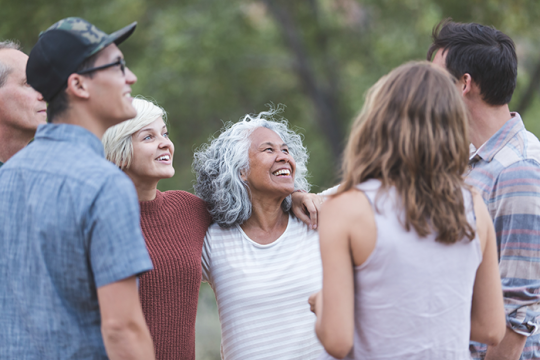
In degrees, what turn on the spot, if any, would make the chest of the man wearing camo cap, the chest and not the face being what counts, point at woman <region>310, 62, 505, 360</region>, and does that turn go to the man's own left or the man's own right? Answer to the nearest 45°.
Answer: approximately 45° to the man's own right

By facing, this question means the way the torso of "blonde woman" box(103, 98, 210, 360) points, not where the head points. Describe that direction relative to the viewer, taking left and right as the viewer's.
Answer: facing the viewer and to the right of the viewer

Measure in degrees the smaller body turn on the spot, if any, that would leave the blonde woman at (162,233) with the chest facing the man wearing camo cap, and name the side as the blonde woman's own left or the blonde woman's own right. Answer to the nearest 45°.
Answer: approximately 45° to the blonde woman's own right

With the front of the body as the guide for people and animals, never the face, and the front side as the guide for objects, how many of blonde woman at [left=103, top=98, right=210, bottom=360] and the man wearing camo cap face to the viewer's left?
0

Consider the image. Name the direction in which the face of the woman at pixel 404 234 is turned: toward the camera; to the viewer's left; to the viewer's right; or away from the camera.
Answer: away from the camera

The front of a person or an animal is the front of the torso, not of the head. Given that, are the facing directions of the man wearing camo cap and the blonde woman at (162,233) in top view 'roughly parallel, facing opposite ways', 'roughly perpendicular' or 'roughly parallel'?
roughly perpendicular

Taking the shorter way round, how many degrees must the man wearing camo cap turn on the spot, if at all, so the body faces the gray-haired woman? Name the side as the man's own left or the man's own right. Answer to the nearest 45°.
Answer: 0° — they already face them

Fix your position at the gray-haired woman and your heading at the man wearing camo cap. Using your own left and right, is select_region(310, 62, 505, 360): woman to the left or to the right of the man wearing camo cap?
left

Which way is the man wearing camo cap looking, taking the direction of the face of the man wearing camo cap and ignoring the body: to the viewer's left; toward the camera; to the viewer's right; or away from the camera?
to the viewer's right

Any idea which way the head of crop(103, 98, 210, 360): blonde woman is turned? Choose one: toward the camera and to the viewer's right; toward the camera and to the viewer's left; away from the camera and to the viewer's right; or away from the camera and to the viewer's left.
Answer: toward the camera and to the viewer's right

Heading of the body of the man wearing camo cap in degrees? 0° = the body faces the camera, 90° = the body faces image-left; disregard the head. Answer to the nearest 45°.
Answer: approximately 225°

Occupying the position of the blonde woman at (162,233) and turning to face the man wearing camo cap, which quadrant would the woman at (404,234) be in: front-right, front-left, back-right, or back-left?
front-left

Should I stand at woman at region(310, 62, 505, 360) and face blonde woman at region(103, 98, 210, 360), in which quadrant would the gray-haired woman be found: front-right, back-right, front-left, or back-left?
front-right

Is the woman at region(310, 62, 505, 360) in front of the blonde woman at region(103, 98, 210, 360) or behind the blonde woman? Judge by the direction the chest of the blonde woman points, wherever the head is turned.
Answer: in front
